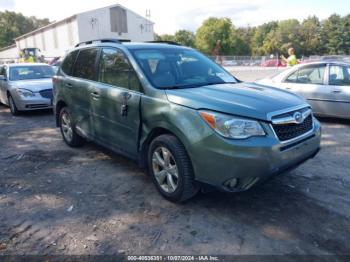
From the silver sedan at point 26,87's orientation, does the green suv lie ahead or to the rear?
ahead

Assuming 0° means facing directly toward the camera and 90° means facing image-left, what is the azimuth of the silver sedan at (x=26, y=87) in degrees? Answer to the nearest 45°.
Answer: approximately 315°

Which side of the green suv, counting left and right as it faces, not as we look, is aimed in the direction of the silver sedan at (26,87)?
back

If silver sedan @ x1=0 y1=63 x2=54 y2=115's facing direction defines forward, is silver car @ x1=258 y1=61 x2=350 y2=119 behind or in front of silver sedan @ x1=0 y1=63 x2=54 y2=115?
in front

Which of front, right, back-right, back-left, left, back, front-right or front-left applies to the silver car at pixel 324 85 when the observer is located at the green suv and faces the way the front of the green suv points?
left
